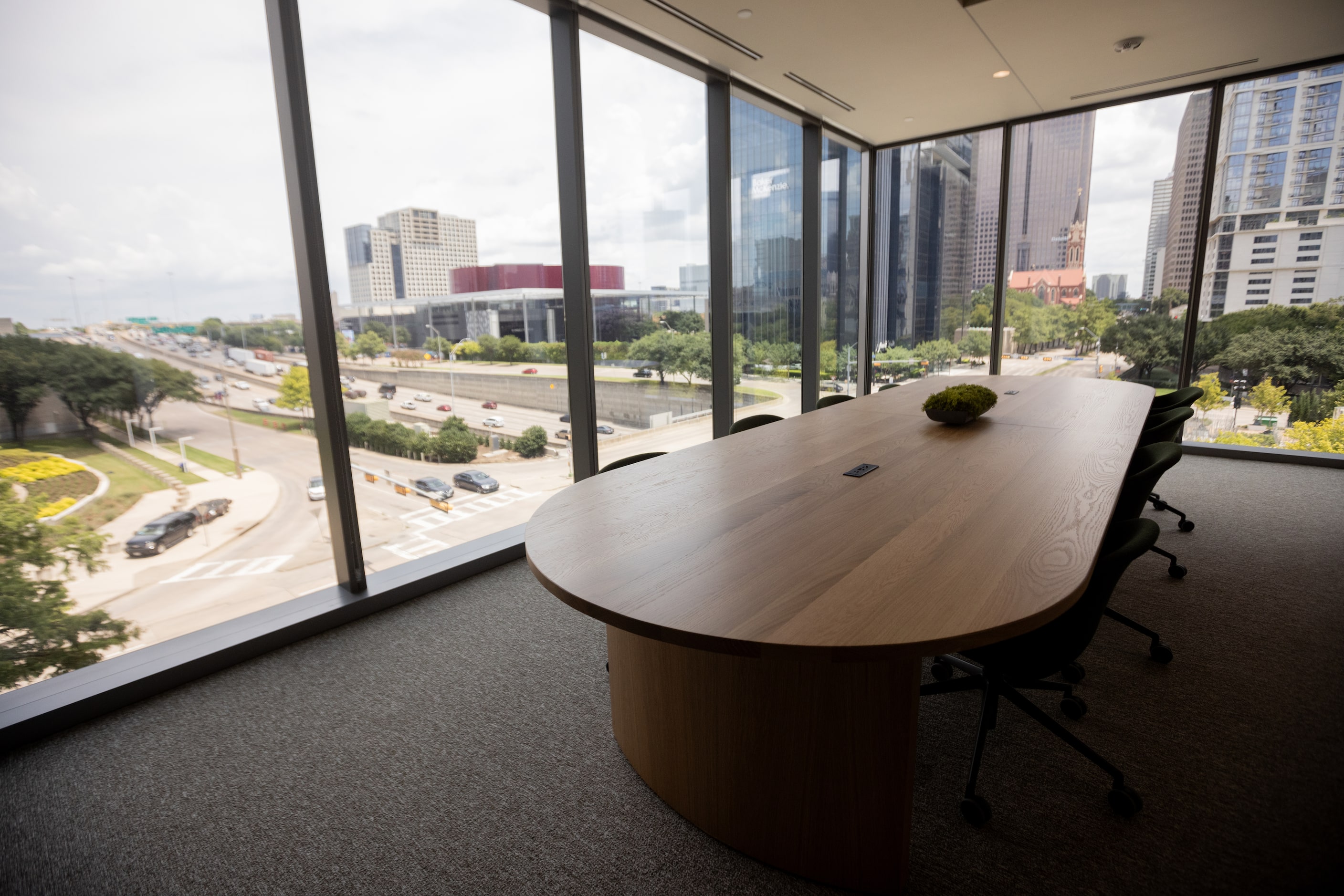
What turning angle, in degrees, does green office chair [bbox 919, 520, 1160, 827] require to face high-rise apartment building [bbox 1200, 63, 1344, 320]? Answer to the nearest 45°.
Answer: approximately 90° to its right

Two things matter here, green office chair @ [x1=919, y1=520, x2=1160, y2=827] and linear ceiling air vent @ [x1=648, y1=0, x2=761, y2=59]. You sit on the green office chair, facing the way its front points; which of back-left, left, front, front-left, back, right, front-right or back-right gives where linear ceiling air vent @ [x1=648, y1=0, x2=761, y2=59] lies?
front-right

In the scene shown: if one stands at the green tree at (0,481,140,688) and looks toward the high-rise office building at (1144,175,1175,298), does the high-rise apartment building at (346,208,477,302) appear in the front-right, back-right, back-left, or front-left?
front-left

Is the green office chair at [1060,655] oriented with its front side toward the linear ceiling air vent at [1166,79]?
no

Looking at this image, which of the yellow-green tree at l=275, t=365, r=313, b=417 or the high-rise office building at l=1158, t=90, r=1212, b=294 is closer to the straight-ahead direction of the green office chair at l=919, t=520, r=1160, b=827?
the yellow-green tree

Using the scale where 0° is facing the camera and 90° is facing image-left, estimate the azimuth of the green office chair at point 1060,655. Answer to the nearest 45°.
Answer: approximately 90°

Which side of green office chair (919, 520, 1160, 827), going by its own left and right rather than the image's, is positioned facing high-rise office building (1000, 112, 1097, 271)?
right

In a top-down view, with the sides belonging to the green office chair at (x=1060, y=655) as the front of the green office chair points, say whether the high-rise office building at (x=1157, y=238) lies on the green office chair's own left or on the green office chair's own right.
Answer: on the green office chair's own right

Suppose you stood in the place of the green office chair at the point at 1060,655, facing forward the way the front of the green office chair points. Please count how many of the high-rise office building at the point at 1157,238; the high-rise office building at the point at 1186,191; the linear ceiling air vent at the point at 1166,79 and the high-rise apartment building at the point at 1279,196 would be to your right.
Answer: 4

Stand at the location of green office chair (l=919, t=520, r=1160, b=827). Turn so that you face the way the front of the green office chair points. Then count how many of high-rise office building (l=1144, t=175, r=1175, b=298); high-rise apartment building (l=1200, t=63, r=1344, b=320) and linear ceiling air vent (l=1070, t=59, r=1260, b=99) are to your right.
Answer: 3

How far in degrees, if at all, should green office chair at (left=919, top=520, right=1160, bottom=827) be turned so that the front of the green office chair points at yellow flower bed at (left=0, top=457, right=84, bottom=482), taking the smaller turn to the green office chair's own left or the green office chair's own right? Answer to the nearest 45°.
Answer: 0° — it already faces it

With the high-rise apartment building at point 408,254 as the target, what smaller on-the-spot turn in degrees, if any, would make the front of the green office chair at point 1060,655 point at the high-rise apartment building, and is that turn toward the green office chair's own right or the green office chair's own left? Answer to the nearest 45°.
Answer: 0° — it already faces it

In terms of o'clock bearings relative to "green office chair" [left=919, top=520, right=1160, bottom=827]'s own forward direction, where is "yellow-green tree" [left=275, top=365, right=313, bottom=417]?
The yellow-green tree is roughly at 12 o'clock from the green office chair.

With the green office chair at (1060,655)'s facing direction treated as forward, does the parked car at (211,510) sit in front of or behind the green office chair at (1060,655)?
in front
